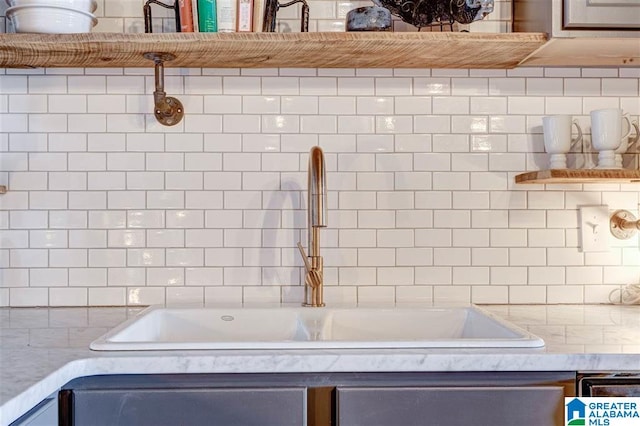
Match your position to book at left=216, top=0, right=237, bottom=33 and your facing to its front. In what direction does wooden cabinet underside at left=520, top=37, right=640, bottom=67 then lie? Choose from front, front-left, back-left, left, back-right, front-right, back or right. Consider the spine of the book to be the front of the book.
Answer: left

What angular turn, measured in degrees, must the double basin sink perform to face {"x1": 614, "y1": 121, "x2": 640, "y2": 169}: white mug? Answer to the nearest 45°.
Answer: approximately 90° to its left

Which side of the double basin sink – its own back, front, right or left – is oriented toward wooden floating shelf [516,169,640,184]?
left

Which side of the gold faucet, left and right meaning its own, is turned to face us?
front

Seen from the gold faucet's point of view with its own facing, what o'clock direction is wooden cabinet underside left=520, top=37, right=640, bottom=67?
The wooden cabinet underside is roughly at 9 o'clock from the gold faucet.

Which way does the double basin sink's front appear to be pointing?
toward the camera

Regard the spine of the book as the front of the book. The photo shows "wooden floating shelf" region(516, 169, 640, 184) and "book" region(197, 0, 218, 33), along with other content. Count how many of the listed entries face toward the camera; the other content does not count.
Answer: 2

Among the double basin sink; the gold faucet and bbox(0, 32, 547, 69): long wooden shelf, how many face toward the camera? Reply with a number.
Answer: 3

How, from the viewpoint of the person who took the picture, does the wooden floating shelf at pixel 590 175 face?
facing the viewer

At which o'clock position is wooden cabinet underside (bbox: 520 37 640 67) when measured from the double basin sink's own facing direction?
The wooden cabinet underside is roughly at 9 o'clock from the double basin sink.

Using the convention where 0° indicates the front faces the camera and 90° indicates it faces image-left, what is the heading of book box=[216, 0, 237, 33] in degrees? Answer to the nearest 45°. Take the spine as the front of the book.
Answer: approximately 0°

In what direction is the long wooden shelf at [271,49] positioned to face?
toward the camera
